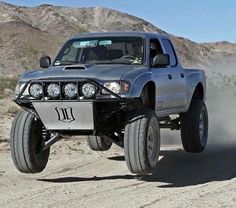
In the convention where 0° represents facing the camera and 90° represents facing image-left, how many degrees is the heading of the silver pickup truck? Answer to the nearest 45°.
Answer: approximately 45°
